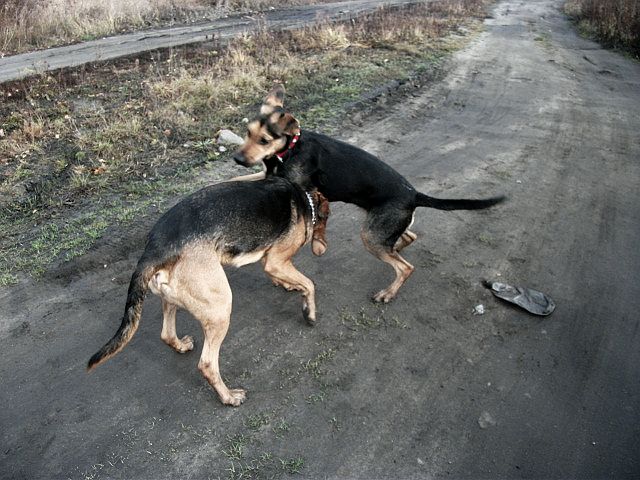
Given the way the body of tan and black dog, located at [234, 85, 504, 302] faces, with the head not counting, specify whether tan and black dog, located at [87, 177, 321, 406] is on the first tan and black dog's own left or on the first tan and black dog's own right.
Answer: on the first tan and black dog's own left

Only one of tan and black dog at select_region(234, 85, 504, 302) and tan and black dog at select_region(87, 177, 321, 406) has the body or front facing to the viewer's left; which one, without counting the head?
tan and black dog at select_region(234, 85, 504, 302)

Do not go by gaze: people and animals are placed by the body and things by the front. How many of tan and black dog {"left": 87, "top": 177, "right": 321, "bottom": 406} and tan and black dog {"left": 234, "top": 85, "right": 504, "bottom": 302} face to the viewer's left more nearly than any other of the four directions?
1

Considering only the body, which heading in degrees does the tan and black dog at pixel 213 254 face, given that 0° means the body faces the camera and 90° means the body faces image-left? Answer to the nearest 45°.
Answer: approximately 225°

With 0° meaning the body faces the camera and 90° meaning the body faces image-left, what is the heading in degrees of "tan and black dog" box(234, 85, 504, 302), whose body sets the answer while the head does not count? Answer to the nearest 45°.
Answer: approximately 90°

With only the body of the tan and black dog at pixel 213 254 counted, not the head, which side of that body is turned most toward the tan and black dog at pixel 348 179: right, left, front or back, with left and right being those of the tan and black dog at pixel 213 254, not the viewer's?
front
